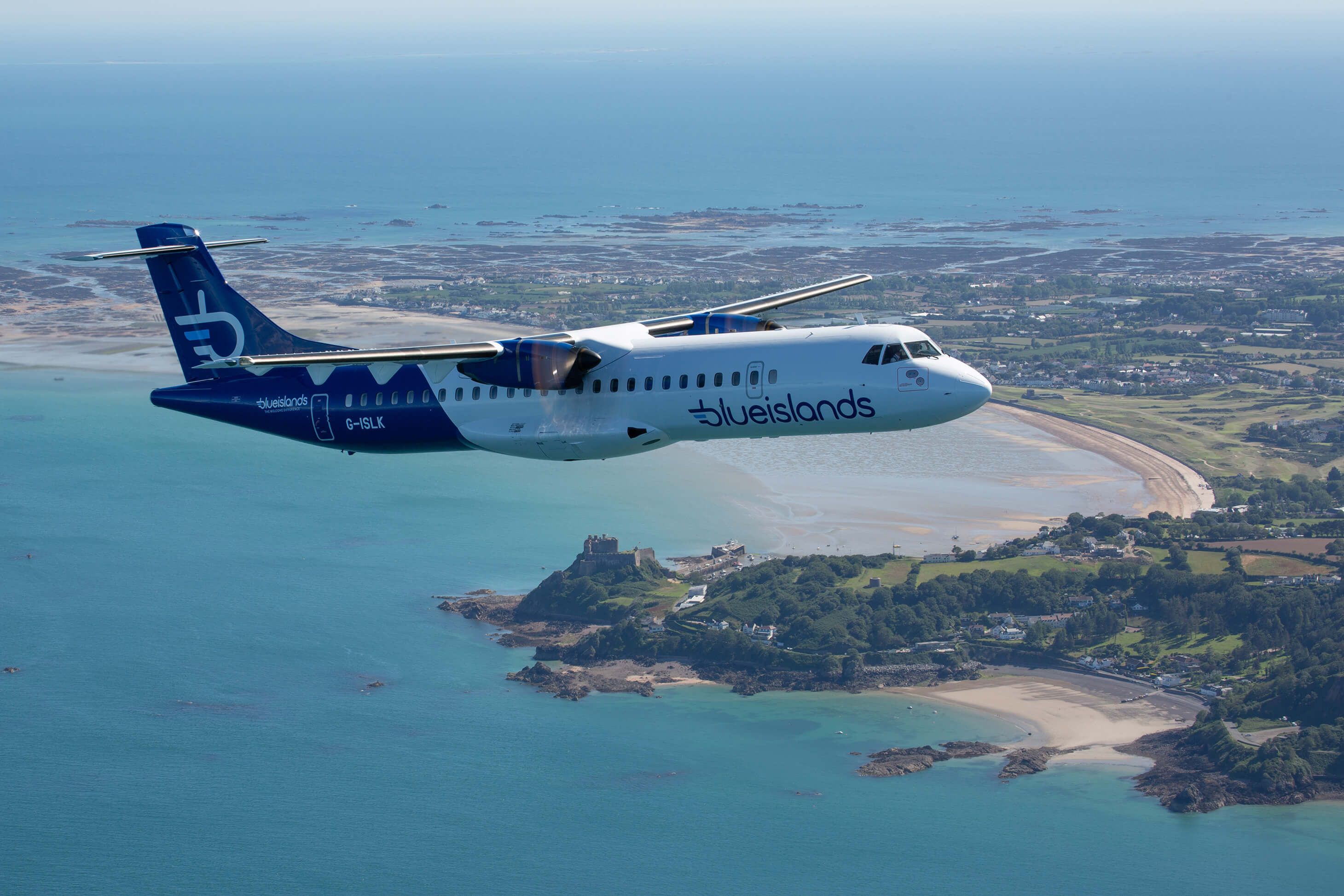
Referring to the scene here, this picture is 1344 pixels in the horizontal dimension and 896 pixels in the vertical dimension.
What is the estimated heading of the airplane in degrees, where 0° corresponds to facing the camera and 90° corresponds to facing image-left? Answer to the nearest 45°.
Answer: approximately 315°
